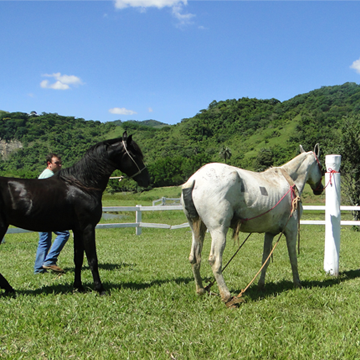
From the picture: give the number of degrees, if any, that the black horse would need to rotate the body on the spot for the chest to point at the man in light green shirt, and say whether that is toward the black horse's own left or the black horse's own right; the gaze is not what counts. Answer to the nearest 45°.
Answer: approximately 90° to the black horse's own left

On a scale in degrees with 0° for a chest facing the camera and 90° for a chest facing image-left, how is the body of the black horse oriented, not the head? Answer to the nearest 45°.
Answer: approximately 270°

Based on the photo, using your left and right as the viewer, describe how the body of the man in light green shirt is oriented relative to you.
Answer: facing to the right of the viewer

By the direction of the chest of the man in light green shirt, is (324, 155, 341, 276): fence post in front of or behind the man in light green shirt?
in front

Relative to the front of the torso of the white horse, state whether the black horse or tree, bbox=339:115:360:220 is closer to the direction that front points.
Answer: the tree

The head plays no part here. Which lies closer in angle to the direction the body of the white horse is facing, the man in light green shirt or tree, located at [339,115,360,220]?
the tree

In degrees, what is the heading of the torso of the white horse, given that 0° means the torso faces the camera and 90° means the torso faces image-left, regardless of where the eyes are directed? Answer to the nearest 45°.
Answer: approximately 225°
